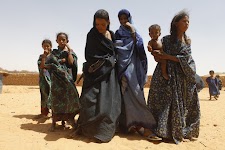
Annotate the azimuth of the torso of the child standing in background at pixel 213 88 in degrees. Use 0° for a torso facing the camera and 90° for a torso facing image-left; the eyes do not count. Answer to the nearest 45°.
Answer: approximately 0°

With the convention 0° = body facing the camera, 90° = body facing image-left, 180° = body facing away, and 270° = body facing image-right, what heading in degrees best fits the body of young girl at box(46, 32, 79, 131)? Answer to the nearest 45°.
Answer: approximately 0°

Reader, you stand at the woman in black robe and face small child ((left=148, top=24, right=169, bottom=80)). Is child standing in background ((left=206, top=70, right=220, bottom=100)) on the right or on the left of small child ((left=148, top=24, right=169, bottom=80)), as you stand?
left

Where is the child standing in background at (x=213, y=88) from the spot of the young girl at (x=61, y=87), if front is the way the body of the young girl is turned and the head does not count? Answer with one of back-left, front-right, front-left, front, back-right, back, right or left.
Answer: back-left

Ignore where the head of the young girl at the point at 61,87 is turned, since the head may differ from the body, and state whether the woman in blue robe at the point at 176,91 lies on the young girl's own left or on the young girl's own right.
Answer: on the young girl's own left
